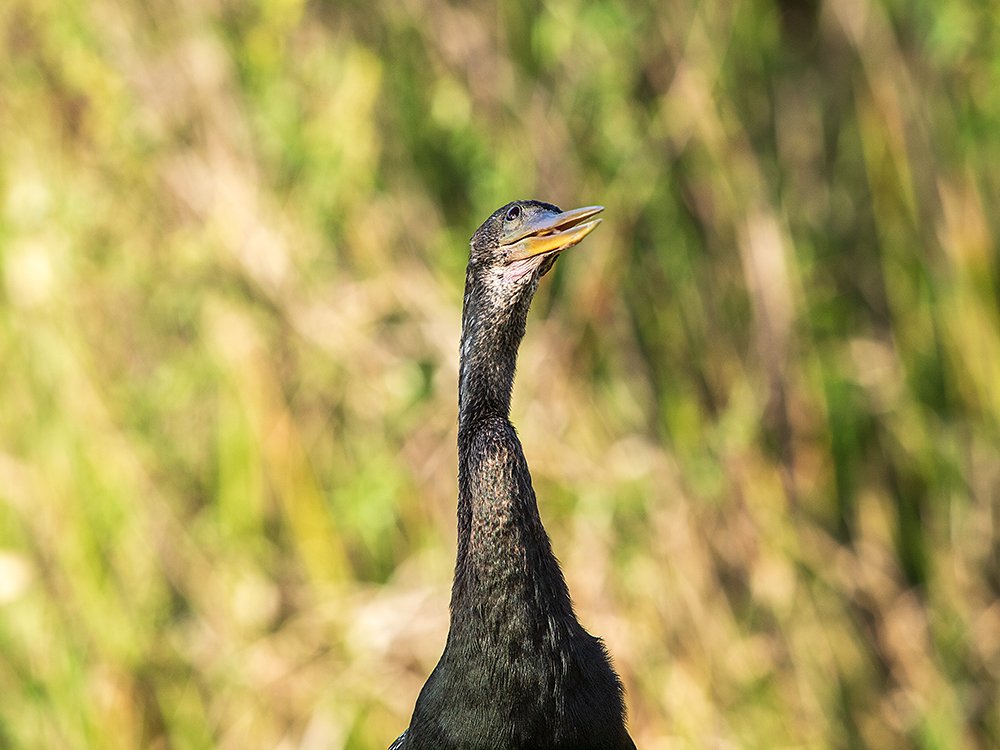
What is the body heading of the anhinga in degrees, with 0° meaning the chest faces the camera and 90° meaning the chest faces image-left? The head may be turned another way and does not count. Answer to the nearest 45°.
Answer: approximately 315°
